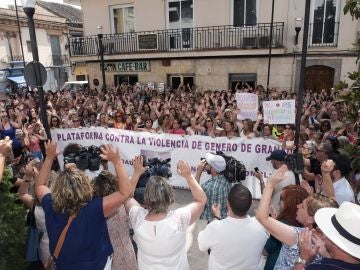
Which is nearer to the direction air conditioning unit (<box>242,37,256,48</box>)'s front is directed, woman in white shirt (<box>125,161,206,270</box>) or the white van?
the woman in white shirt

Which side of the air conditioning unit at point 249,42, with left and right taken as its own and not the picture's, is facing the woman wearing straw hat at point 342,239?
front

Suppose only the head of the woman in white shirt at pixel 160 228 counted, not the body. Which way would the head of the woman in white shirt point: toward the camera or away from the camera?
away from the camera

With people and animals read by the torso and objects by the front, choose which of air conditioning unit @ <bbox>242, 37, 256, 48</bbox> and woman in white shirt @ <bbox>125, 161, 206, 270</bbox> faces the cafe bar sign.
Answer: the woman in white shirt

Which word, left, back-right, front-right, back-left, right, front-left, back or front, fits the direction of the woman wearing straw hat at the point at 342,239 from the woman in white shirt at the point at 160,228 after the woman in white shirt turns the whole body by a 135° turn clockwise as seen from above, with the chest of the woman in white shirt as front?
front

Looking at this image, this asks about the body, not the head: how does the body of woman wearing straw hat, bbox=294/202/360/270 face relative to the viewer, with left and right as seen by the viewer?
facing away from the viewer and to the left of the viewer

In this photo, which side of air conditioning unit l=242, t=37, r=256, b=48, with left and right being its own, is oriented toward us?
front

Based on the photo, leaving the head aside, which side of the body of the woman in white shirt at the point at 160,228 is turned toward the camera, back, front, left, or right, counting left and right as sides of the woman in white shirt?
back

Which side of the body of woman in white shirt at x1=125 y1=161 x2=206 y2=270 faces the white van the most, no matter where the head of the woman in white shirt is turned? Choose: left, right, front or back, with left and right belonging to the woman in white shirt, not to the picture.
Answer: front

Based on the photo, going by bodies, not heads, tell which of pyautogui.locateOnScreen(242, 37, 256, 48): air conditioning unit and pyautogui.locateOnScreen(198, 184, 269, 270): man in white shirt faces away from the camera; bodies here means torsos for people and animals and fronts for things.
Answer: the man in white shirt

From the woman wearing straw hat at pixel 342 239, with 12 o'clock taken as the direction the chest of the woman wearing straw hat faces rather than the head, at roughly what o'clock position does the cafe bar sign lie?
The cafe bar sign is roughly at 12 o'clock from the woman wearing straw hat.

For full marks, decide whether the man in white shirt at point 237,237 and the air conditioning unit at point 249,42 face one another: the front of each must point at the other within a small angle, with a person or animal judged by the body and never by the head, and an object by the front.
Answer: yes

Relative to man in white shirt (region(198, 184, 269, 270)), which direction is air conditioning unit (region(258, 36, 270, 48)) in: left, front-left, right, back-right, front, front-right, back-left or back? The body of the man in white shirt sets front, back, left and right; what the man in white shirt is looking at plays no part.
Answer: front

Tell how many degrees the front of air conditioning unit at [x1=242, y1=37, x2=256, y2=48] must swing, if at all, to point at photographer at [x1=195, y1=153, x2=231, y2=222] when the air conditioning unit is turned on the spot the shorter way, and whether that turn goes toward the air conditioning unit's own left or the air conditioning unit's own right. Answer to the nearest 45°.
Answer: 0° — it already faces them

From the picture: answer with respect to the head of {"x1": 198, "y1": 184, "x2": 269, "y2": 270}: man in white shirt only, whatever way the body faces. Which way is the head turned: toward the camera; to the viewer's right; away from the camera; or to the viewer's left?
away from the camera

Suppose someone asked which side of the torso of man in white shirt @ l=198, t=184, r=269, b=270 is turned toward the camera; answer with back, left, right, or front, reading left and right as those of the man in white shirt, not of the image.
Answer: back

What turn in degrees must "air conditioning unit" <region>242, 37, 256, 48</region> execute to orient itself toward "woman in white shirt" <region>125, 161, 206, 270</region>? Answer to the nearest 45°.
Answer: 0° — it already faces them

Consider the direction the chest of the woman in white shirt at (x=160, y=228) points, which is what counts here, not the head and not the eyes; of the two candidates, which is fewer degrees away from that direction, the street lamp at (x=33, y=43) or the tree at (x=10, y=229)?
the street lamp

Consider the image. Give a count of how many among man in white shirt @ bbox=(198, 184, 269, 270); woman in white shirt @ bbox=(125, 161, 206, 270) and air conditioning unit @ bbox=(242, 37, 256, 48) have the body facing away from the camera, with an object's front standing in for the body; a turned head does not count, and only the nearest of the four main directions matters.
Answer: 2

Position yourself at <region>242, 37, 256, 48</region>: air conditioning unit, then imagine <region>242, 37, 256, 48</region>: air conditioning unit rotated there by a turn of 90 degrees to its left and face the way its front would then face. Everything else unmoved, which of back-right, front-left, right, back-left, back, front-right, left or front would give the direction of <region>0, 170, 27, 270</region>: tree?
right
